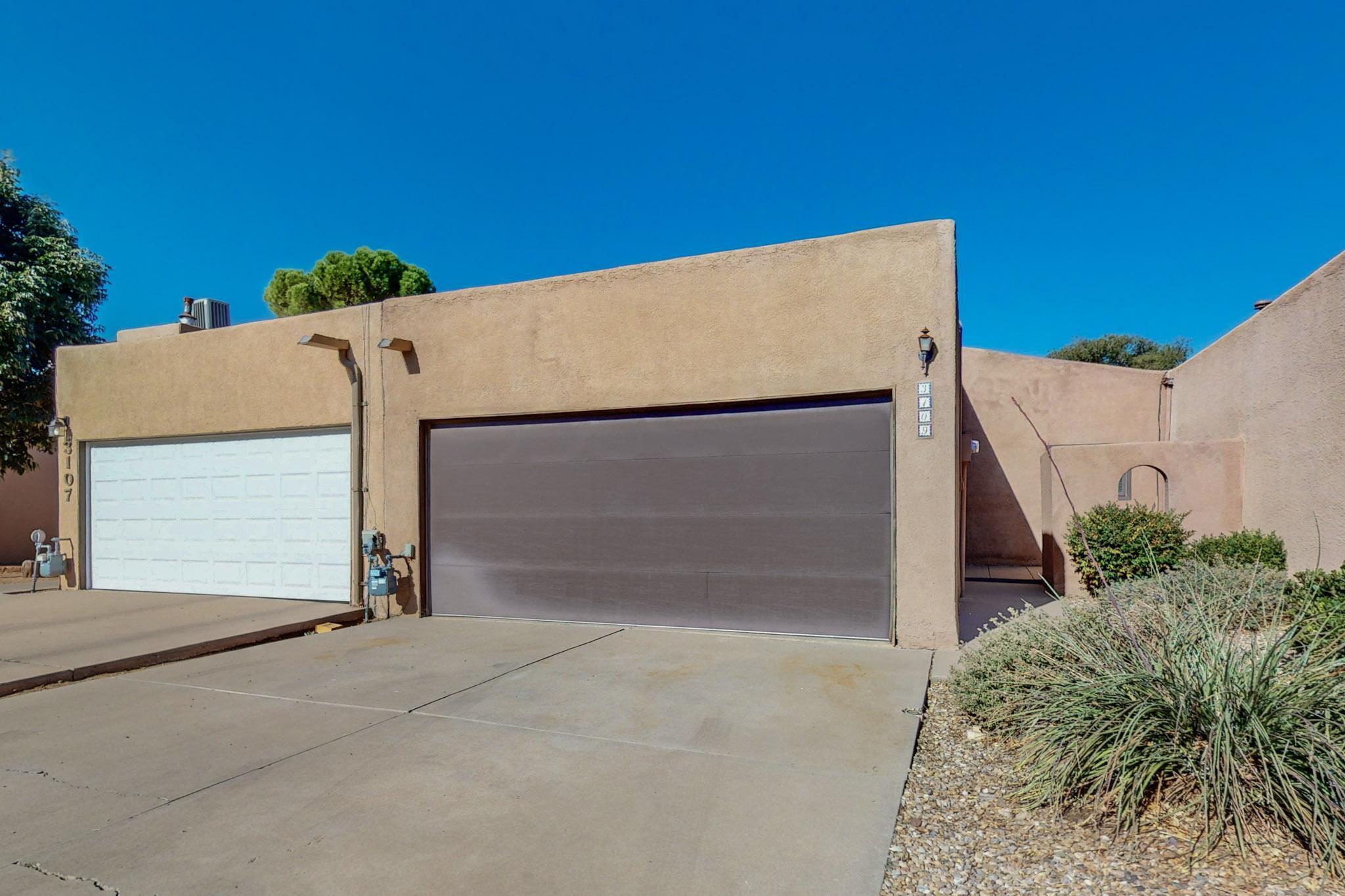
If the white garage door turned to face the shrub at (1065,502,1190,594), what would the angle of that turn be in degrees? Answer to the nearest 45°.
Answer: approximately 90° to its left

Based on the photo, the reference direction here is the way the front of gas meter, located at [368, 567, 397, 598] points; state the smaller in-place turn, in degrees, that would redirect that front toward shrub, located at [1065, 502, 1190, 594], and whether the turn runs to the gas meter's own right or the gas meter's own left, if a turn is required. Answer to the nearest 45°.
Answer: approximately 135° to the gas meter's own left

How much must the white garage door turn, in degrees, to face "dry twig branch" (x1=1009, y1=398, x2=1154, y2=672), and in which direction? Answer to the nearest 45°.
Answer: approximately 90° to its left

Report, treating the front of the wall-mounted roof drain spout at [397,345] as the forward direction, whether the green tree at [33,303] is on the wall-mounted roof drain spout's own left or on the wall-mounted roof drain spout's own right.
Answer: on the wall-mounted roof drain spout's own right

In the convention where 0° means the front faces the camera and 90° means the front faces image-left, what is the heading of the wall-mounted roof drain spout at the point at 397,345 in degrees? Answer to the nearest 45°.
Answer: approximately 45°

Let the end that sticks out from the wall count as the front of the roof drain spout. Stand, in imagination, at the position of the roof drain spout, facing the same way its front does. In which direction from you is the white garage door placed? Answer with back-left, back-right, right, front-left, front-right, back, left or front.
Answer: right

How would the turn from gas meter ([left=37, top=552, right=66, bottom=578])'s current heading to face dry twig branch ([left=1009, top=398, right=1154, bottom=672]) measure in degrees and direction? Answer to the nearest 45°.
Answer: approximately 90° to its left

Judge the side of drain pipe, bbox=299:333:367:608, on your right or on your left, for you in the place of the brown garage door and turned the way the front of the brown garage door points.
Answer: on your right
